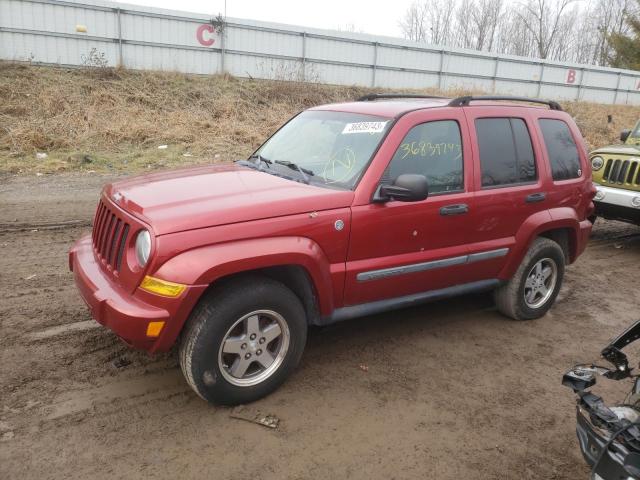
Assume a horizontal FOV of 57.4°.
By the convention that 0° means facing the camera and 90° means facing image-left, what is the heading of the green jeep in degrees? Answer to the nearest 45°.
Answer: approximately 45°

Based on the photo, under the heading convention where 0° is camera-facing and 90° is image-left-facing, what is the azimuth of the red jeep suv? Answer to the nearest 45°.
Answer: approximately 45°

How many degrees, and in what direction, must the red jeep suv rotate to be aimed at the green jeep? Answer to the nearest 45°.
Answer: approximately 180°
